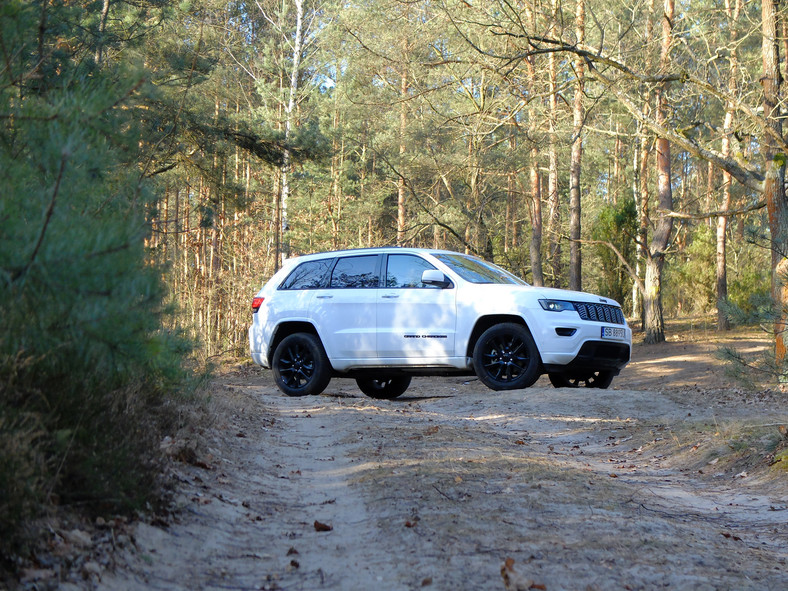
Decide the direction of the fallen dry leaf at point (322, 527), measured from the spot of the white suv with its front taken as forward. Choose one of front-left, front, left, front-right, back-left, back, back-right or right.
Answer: front-right

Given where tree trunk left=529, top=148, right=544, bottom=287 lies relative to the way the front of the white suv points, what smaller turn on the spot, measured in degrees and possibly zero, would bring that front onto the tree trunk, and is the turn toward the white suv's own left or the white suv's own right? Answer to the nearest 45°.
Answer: approximately 135° to the white suv's own left

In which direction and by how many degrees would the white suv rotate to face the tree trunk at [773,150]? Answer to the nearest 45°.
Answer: approximately 45° to its left

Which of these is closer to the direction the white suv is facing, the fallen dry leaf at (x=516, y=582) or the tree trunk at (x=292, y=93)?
the fallen dry leaf

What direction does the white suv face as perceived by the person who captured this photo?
facing the viewer and to the right of the viewer

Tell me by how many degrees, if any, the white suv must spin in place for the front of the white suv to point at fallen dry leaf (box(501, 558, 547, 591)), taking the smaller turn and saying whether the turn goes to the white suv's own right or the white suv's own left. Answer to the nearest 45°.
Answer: approximately 45° to the white suv's own right

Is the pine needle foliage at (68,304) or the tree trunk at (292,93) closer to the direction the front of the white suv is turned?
the pine needle foliage

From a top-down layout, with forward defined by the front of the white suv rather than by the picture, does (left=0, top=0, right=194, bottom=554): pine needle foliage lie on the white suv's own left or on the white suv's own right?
on the white suv's own right
